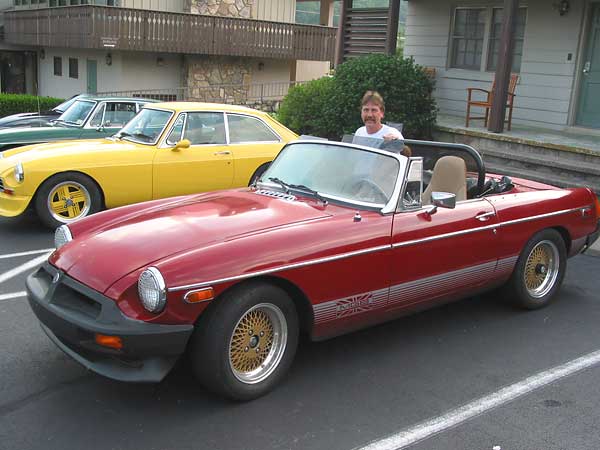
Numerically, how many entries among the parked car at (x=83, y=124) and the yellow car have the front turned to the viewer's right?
0

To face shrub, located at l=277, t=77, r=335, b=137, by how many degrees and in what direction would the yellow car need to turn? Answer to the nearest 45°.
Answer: approximately 180°

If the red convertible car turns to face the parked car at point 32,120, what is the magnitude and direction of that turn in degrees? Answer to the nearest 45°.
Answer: approximately 90° to its right

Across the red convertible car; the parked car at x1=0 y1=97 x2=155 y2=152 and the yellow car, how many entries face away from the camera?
0

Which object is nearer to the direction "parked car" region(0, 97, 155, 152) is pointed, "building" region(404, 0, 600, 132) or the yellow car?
the yellow car

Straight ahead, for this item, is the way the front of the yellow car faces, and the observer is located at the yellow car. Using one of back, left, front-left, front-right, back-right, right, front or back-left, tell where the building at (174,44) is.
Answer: back-right

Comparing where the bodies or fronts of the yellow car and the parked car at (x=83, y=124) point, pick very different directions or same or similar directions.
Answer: same or similar directions

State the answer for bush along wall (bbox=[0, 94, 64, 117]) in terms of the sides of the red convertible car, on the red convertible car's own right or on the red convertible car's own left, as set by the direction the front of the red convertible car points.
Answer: on the red convertible car's own right

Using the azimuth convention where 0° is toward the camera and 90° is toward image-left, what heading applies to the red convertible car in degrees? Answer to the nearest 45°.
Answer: approximately 45°

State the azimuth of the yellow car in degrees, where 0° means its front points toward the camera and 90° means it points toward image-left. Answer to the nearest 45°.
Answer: approximately 45°

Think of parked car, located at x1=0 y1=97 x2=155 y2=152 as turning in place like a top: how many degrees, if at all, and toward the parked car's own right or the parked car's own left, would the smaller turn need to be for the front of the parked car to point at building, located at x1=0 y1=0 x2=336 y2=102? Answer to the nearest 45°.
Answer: approximately 135° to the parked car's own right

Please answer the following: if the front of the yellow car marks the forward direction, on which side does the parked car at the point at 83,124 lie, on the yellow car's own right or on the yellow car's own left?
on the yellow car's own right

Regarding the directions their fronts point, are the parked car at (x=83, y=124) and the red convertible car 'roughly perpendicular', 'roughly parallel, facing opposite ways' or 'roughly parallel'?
roughly parallel

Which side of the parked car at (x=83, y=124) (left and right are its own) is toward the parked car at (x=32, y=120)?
right

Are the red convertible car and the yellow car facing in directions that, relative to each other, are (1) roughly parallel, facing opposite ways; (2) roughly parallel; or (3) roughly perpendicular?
roughly parallel
